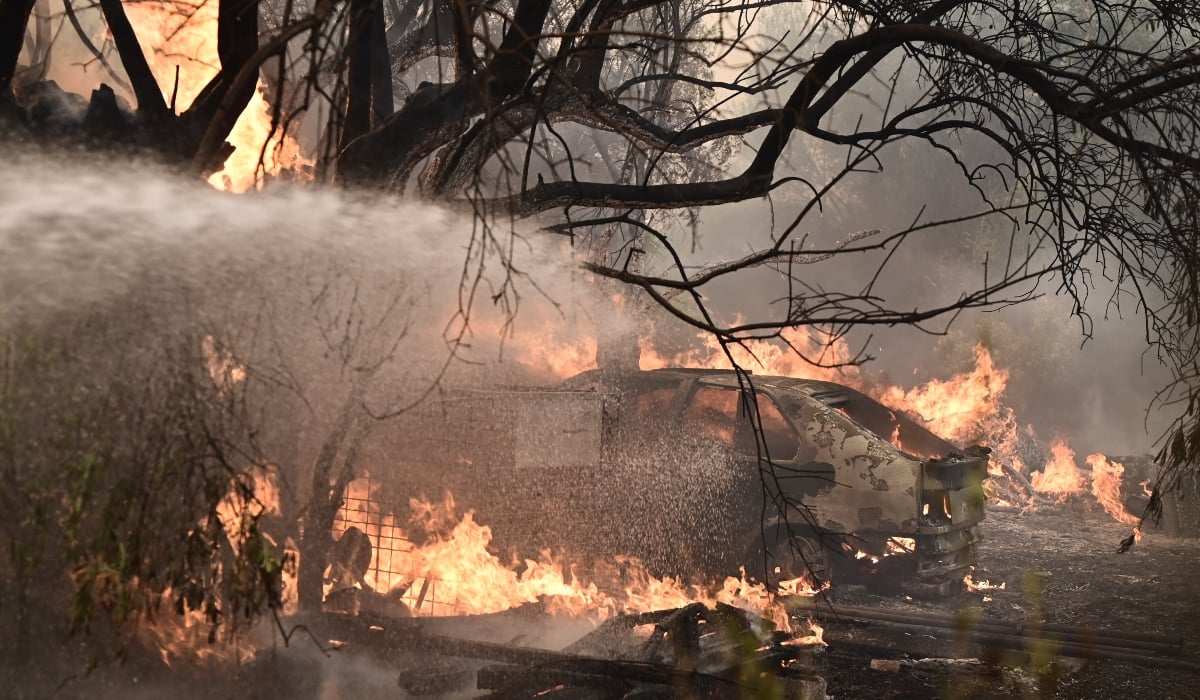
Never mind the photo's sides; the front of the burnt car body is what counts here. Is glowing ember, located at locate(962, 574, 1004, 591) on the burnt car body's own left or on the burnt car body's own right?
on the burnt car body's own right

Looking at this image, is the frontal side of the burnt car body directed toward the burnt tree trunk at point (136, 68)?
no

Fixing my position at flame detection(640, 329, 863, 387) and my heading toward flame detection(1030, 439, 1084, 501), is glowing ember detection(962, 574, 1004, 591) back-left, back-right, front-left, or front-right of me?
front-right

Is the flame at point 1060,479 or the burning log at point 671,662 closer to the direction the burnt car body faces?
the flame

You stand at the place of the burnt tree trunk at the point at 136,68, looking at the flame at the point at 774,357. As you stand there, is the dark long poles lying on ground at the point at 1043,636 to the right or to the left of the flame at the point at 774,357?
right

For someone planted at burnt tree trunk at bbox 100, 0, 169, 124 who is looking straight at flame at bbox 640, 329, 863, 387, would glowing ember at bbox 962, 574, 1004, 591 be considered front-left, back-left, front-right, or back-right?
front-right
